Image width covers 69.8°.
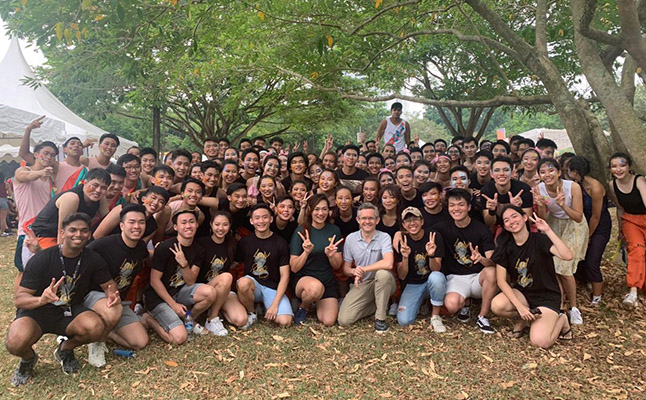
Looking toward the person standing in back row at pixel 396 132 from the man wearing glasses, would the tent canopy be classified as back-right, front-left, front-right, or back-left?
front-left

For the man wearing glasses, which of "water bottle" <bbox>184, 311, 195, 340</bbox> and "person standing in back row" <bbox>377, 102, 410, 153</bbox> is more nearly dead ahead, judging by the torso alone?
the water bottle

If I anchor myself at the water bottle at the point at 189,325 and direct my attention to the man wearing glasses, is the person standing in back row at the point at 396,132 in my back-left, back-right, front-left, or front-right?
front-left

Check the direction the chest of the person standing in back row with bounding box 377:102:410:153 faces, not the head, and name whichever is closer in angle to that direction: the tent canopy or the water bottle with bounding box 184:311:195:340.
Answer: the water bottle

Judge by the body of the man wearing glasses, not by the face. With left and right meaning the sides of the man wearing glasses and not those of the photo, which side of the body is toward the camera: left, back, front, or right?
front

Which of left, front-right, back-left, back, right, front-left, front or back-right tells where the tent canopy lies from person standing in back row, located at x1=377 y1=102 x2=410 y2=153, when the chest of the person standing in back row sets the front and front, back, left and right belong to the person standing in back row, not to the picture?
right

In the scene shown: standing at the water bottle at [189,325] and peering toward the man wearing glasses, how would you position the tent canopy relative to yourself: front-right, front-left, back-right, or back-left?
back-left

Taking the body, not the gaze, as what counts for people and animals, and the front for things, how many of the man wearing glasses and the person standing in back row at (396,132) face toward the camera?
2

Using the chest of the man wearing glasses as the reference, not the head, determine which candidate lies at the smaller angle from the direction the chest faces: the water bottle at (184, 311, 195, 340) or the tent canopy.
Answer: the water bottle

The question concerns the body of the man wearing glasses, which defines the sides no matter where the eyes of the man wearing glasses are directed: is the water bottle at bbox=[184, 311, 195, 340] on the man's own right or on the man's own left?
on the man's own right

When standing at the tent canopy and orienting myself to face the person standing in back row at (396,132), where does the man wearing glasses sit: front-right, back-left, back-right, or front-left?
front-right

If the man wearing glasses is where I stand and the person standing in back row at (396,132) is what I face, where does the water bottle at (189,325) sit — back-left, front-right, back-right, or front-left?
back-left

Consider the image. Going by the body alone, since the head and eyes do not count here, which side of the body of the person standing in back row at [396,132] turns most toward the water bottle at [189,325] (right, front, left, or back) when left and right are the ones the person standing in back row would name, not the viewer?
front

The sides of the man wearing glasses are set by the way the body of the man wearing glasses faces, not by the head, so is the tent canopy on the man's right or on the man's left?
on the man's right

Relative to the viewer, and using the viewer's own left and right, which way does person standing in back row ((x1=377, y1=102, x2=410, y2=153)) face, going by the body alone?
facing the viewer

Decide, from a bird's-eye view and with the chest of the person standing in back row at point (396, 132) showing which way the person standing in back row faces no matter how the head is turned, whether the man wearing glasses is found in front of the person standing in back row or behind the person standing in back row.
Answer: in front
